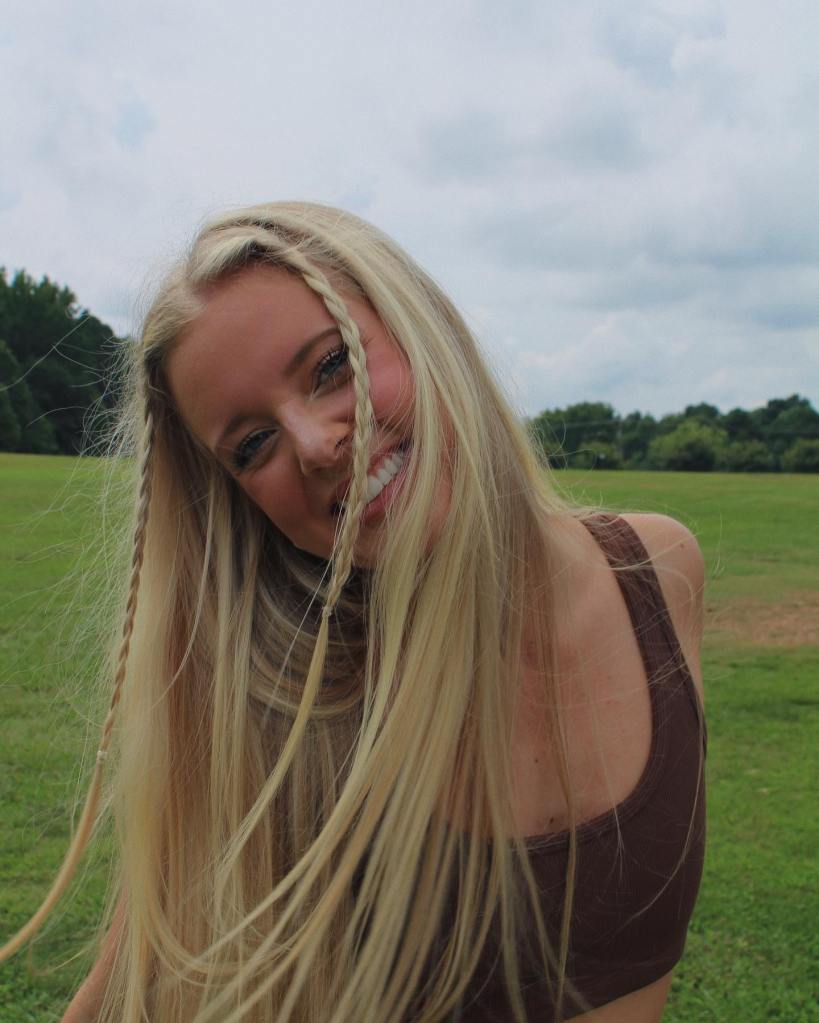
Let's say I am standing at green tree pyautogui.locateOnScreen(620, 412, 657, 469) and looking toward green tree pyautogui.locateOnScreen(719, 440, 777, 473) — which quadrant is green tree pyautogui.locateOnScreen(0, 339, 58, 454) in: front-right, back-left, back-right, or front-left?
back-right

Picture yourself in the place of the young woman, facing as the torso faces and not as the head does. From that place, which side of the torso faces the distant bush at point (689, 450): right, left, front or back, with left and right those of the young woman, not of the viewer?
back

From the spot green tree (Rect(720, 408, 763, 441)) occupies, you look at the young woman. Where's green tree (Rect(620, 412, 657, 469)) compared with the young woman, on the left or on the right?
right

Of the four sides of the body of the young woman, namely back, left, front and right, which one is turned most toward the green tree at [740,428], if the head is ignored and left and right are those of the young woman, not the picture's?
back

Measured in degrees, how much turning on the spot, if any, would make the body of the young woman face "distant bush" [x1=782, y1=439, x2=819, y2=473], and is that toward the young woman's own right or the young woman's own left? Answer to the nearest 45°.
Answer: approximately 135° to the young woman's own left

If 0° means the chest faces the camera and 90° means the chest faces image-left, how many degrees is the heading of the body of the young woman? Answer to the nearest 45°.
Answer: approximately 0°

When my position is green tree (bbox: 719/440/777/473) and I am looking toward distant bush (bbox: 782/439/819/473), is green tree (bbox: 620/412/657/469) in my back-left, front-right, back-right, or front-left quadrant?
back-left

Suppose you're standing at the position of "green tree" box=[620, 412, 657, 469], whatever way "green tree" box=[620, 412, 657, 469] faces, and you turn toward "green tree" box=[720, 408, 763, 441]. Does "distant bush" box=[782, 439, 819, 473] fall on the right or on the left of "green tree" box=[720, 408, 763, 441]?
right

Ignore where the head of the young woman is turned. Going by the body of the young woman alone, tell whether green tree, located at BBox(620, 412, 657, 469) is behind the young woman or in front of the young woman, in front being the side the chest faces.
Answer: behind

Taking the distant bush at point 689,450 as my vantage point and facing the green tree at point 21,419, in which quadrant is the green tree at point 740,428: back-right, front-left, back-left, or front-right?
back-right

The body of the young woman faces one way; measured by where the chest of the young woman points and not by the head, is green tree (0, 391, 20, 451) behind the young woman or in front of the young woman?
behind
